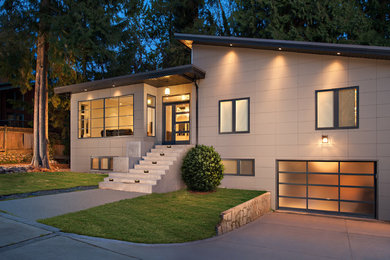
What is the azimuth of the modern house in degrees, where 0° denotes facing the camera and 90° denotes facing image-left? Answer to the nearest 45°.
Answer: approximately 45°

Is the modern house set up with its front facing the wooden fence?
no

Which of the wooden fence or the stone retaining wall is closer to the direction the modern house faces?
the stone retaining wall
